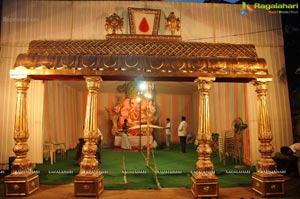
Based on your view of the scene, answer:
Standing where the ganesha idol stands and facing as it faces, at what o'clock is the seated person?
The seated person is roughly at 11 o'clock from the ganesha idol.

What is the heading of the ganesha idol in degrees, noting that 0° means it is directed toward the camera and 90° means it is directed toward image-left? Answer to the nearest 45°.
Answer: approximately 0°

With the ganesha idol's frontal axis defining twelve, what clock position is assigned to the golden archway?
The golden archway is roughly at 12 o'clock from the ganesha idol.
